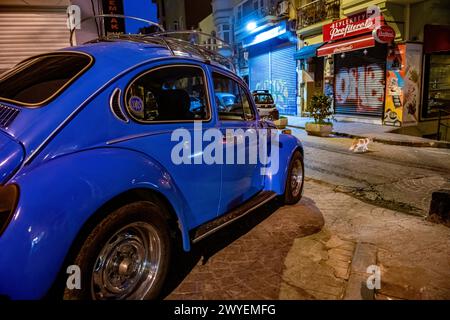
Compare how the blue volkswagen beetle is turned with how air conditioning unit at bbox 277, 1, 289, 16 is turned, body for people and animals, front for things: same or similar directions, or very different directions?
very different directions

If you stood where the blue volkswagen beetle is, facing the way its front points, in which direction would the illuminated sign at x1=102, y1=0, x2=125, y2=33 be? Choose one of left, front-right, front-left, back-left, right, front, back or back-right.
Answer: front-left

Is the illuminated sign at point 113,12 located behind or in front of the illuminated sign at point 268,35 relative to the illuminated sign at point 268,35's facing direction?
in front

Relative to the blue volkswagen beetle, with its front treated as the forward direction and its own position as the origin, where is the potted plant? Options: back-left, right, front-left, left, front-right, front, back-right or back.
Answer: front

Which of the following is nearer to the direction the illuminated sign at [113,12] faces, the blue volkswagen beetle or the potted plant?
the blue volkswagen beetle

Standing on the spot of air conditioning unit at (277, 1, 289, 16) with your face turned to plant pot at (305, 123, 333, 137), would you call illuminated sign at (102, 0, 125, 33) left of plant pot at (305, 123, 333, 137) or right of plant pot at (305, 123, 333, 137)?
right

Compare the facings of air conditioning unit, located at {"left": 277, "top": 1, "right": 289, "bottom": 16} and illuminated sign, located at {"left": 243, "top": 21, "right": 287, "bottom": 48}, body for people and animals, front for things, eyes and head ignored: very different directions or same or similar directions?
same or similar directions

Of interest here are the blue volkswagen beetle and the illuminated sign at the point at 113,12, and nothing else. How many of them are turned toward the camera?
1

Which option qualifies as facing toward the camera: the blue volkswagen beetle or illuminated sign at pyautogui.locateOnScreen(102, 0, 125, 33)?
the illuminated sign

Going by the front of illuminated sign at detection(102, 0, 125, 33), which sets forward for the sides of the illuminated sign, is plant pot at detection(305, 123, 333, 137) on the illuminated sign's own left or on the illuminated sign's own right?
on the illuminated sign's own left

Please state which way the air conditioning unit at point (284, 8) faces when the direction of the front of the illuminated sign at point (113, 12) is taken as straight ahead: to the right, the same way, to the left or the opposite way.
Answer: to the right

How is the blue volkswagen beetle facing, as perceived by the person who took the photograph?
facing away from the viewer and to the right of the viewer

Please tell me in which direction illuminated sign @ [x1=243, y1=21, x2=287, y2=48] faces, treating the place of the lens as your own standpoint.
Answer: facing the viewer and to the left of the viewer

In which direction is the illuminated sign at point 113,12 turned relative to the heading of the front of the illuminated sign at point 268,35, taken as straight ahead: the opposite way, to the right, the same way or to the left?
to the left

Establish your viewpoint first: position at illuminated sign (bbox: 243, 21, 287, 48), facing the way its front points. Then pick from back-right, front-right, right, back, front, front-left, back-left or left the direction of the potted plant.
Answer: front-left

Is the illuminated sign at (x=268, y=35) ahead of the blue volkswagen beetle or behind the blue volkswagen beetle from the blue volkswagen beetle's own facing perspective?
ahead
